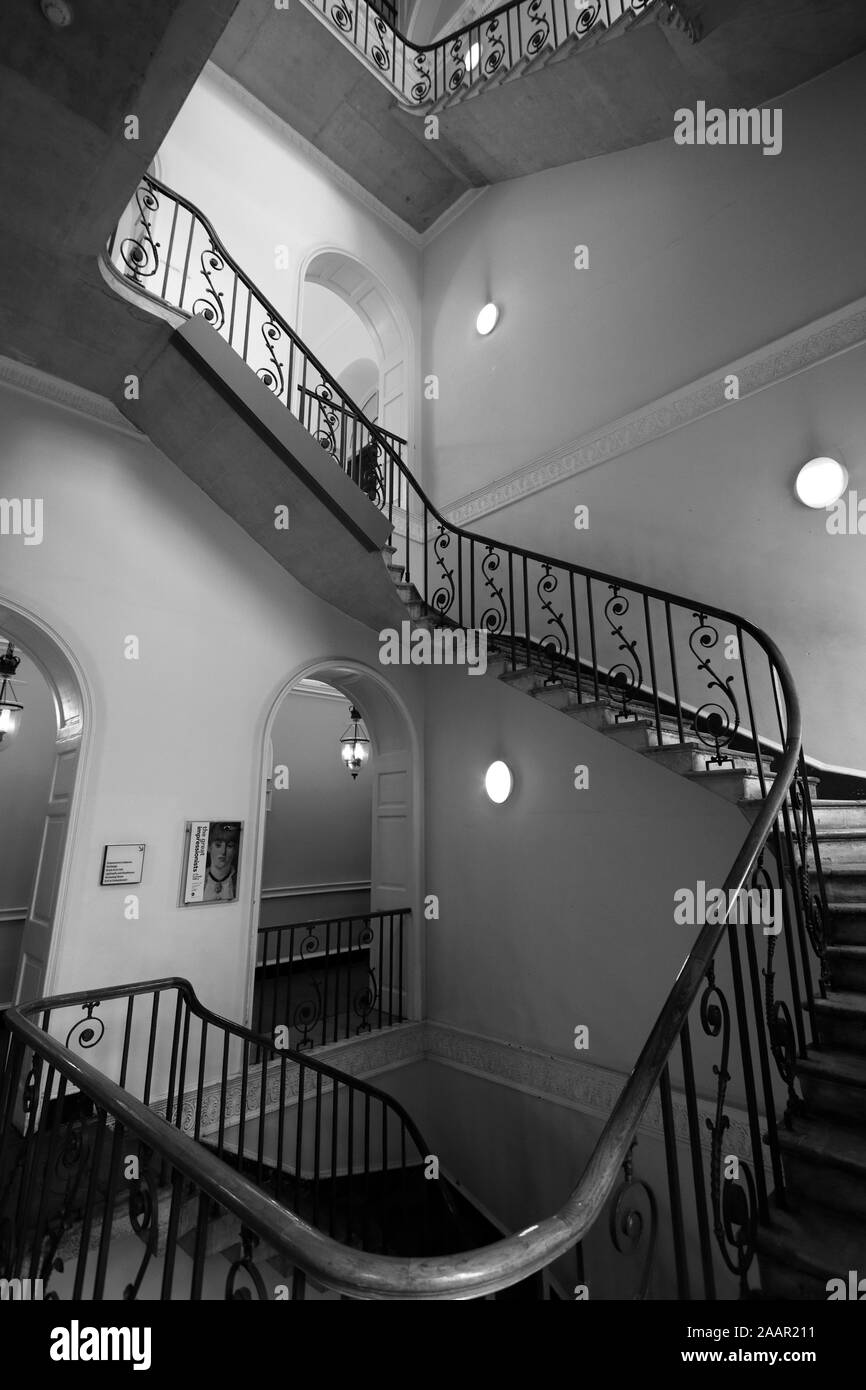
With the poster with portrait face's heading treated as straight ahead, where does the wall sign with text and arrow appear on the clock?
The wall sign with text and arrow is roughly at 2 o'clock from the poster with portrait face.

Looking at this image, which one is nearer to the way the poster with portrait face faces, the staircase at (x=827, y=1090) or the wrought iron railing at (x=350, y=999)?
the staircase

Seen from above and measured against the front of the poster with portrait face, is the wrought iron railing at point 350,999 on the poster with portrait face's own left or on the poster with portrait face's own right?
on the poster with portrait face's own left

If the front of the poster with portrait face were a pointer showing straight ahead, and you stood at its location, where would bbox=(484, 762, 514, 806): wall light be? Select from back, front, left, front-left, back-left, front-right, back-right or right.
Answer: left

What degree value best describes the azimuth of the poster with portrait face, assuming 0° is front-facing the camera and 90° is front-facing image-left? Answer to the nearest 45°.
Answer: approximately 0°

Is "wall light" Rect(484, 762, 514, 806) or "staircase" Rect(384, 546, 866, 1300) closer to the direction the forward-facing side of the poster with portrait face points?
the staircase

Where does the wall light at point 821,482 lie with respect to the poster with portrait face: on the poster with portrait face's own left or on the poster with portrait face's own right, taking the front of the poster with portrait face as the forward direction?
on the poster with portrait face's own left
